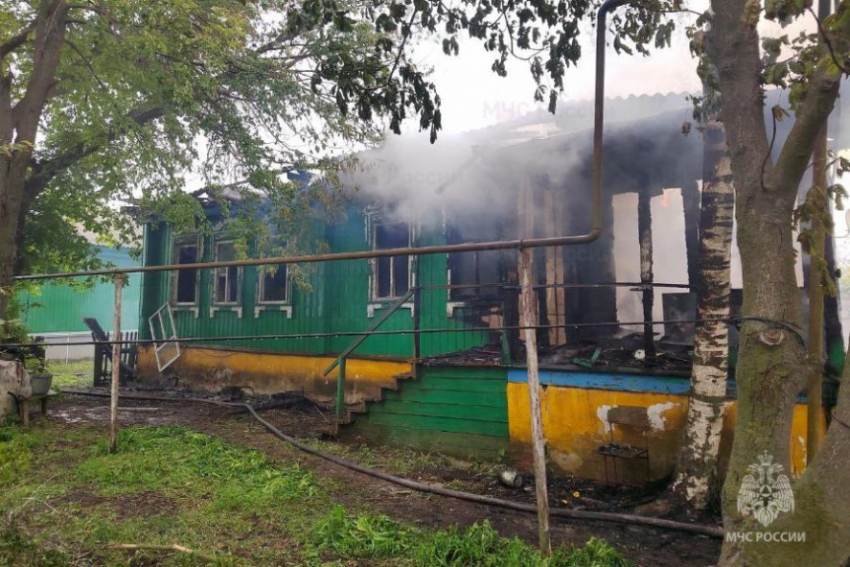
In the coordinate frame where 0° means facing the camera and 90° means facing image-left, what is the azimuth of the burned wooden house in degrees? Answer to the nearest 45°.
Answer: approximately 45°

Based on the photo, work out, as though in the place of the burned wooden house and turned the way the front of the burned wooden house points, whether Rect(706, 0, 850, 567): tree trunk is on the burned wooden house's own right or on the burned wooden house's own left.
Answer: on the burned wooden house's own left

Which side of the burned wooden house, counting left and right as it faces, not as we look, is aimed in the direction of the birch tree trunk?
left

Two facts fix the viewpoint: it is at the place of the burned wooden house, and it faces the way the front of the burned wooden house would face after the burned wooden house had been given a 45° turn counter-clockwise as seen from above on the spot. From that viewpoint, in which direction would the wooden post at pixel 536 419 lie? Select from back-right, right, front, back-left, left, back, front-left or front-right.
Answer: front

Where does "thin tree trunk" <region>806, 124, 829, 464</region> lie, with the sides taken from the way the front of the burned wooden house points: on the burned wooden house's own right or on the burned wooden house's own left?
on the burned wooden house's own left

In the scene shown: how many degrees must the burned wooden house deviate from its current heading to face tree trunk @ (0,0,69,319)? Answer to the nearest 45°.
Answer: approximately 45° to its right
